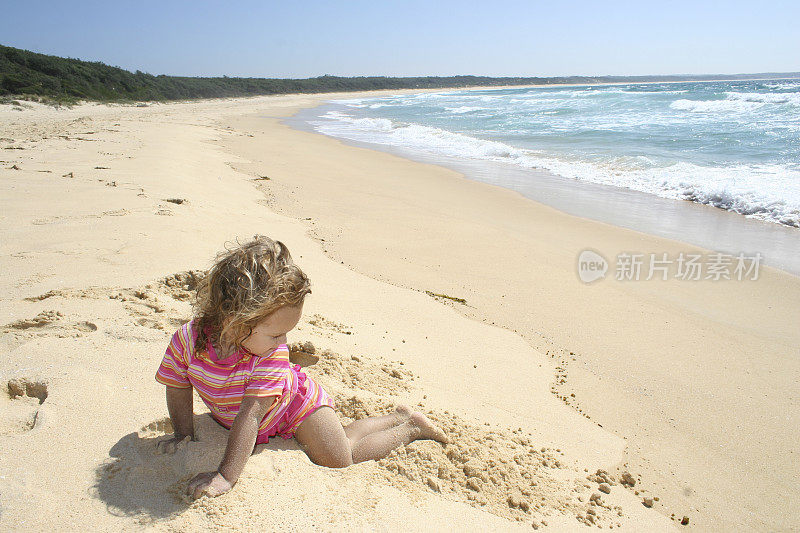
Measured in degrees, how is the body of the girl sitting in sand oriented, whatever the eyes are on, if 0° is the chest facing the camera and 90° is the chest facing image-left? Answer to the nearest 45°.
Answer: approximately 45°
